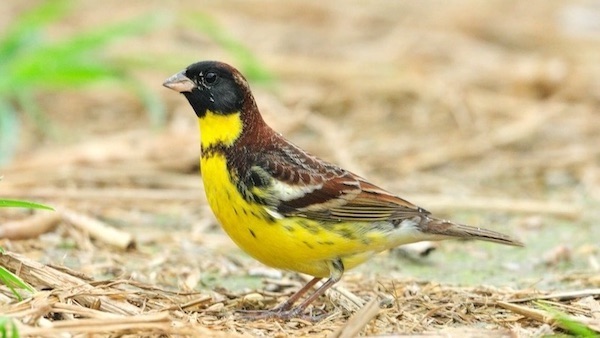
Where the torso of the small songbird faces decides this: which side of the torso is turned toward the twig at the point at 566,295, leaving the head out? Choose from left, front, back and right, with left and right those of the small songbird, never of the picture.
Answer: back

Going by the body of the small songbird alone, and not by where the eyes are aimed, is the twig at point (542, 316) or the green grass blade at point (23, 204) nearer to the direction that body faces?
the green grass blade

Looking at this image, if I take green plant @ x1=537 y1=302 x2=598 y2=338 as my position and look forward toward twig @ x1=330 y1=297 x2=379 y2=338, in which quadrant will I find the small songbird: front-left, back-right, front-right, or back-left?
front-right

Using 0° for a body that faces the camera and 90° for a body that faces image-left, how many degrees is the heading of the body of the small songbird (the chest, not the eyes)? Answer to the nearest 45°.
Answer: approximately 90°

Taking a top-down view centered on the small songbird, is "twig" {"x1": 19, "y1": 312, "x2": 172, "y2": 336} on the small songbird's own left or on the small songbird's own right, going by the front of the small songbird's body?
on the small songbird's own left

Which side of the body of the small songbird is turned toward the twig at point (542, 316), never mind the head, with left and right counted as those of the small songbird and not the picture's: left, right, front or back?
back

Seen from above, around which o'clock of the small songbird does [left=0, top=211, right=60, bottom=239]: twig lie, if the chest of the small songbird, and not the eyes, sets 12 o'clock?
The twig is roughly at 1 o'clock from the small songbird.

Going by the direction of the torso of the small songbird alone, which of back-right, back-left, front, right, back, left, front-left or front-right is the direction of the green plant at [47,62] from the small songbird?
front-right

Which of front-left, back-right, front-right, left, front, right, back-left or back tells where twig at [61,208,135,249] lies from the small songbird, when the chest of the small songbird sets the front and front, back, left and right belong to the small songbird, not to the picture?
front-right

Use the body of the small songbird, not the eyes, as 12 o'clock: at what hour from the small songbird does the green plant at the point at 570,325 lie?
The green plant is roughly at 7 o'clock from the small songbird.

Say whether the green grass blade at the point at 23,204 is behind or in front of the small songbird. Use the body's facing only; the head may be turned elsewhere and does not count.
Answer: in front

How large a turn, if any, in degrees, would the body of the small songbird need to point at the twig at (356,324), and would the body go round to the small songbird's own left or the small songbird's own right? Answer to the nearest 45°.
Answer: approximately 135° to the small songbird's own left
